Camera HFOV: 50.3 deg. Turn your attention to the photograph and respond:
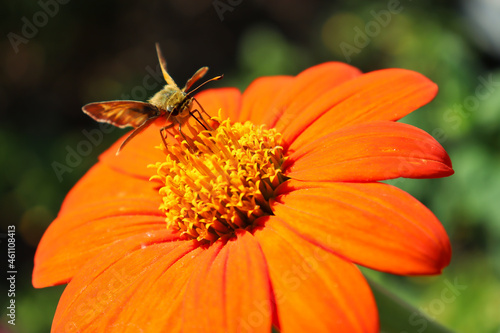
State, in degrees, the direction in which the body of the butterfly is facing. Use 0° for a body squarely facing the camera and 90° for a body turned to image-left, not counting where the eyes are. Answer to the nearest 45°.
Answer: approximately 315°
